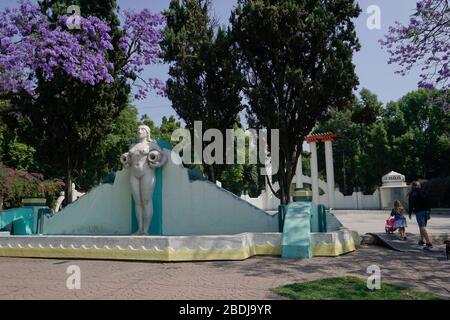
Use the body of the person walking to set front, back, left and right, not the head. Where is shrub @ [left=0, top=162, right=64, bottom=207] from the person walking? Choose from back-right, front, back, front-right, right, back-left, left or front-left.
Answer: front-left

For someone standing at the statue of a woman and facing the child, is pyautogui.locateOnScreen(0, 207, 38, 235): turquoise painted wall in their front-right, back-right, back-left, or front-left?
back-left

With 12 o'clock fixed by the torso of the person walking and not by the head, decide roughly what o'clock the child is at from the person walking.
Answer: The child is roughly at 1 o'clock from the person walking.

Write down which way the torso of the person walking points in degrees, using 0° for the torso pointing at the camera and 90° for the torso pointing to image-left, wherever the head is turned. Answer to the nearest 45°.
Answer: approximately 135°
